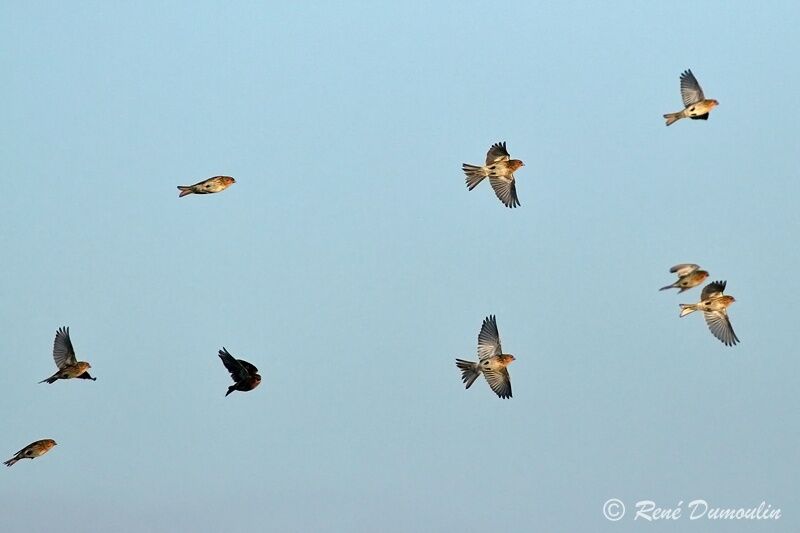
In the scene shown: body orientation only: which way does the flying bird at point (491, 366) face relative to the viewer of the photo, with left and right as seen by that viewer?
facing to the right of the viewer

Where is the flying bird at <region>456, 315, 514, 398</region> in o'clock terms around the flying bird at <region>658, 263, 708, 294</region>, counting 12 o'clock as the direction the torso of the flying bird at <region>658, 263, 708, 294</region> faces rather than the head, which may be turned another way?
the flying bird at <region>456, 315, 514, 398</region> is roughly at 7 o'clock from the flying bird at <region>658, 263, 708, 294</region>.

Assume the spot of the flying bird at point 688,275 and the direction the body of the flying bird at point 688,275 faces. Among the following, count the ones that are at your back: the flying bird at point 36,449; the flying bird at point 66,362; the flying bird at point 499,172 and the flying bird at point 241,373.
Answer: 4

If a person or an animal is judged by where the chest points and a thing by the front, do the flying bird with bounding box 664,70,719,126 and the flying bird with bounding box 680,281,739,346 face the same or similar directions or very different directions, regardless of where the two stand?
same or similar directions

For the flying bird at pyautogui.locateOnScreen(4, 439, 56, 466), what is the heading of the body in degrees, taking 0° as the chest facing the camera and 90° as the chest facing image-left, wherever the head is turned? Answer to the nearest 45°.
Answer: approximately 270°

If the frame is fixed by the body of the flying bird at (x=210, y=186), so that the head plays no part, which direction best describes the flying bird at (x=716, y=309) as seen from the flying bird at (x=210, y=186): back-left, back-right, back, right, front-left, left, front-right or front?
front

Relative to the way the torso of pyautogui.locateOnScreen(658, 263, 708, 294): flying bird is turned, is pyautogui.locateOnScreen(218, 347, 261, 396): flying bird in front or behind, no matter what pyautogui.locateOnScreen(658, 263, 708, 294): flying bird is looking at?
behind

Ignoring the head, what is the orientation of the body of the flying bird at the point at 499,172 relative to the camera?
to the viewer's right

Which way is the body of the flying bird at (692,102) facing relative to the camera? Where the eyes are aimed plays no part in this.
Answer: to the viewer's right

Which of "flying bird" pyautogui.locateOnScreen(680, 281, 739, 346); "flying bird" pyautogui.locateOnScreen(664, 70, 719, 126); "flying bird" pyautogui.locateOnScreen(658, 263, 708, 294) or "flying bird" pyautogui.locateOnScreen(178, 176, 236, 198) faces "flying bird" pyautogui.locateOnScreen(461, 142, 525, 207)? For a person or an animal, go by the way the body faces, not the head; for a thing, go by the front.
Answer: "flying bird" pyautogui.locateOnScreen(178, 176, 236, 198)

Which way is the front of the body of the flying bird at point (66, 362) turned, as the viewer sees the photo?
to the viewer's right

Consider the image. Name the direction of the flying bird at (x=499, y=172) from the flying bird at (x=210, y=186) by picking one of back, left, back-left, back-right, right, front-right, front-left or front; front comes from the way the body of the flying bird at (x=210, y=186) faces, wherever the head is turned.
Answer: front

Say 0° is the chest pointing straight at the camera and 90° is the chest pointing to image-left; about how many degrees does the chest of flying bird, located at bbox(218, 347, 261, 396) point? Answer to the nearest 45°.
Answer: approximately 270°

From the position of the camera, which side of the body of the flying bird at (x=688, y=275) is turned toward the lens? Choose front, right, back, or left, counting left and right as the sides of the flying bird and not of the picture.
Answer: right

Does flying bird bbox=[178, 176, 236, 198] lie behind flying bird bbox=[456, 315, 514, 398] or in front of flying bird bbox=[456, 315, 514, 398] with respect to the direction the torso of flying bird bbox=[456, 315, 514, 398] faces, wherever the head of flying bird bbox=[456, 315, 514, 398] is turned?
behind

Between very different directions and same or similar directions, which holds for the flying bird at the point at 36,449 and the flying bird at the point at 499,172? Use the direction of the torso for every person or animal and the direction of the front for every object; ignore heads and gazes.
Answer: same or similar directions

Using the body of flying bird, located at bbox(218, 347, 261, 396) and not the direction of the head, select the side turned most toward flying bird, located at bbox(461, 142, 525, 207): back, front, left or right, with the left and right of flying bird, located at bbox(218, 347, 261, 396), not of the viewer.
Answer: front
